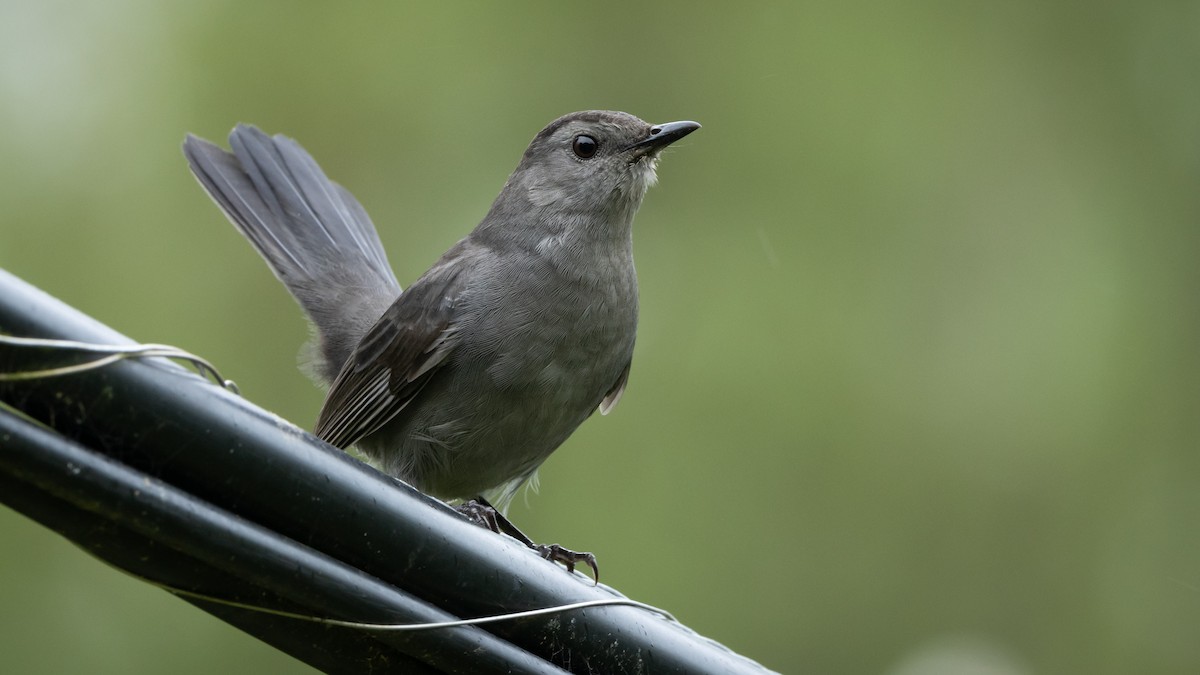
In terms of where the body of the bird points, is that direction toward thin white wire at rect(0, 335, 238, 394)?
no

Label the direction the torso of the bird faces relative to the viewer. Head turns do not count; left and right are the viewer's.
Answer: facing the viewer and to the right of the viewer

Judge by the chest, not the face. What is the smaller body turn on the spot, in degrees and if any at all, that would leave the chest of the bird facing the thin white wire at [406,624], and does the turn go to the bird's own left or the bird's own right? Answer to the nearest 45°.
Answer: approximately 45° to the bird's own right
